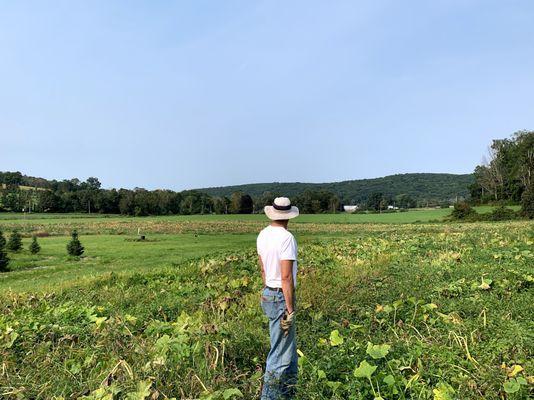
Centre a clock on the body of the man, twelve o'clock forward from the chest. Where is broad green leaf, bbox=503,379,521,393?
The broad green leaf is roughly at 2 o'clock from the man.

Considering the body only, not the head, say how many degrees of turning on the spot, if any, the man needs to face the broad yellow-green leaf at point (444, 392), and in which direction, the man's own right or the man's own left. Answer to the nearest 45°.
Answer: approximately 90° to the man's own right

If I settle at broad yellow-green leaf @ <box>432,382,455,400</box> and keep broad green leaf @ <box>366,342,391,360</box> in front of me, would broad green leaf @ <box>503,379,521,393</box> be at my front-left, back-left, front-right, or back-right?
back-right

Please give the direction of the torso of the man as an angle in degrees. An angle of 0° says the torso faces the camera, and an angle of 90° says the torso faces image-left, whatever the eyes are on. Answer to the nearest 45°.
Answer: approximately 225°

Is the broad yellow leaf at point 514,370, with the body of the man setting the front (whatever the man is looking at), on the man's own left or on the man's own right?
on the man's own right
